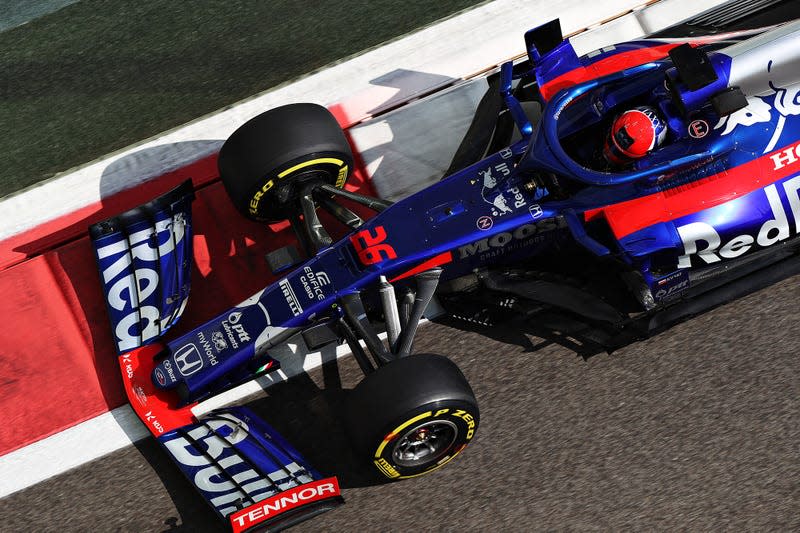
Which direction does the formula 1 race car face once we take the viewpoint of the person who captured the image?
facing the viewer and to the left of the viewer
